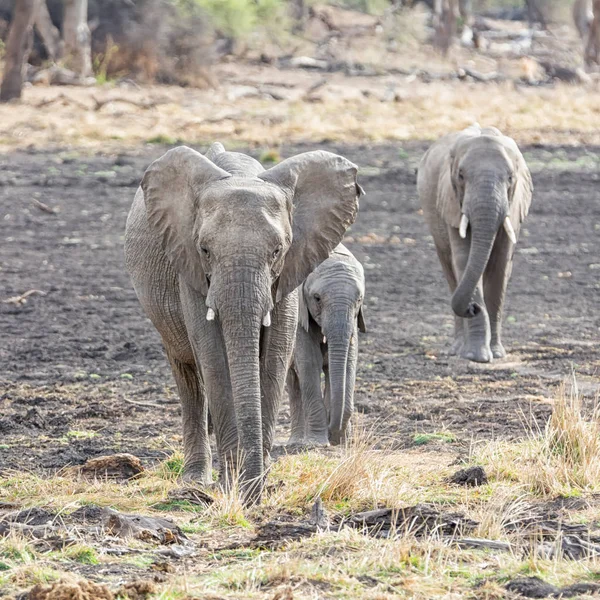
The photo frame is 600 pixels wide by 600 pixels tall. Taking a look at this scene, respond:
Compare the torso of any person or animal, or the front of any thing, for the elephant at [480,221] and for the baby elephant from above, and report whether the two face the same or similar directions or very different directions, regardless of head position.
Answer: same or similar directions

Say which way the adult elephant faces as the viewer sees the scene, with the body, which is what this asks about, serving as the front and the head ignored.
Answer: toward the camera

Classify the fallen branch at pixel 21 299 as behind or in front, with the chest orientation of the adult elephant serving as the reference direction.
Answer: behind

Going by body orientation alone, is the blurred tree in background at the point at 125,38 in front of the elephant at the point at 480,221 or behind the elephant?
behind

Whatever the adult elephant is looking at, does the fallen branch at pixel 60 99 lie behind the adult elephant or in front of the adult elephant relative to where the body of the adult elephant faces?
behind

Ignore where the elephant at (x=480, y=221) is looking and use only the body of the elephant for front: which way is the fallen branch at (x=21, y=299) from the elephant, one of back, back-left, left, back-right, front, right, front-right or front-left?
right

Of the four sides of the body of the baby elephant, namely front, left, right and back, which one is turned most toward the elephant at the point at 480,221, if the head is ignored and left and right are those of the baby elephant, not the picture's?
back

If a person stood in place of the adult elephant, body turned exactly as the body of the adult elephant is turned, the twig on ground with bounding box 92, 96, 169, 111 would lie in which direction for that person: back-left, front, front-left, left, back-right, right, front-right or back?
back

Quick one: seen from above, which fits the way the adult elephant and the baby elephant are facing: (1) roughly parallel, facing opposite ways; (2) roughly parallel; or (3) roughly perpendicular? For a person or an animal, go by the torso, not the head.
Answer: roughly parallel

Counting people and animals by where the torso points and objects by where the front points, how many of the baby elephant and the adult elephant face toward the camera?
2

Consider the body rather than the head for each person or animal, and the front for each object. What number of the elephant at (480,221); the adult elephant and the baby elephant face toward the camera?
3

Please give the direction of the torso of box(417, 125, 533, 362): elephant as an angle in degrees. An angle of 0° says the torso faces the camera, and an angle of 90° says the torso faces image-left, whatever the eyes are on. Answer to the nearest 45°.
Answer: approximately 0°

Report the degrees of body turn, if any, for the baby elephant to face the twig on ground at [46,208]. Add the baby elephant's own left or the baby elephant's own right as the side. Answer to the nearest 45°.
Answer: approximately 180°

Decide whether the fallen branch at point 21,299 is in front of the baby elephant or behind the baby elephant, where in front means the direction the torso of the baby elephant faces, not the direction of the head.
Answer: behind

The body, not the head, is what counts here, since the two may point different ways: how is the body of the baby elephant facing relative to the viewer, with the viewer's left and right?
facing the viewer

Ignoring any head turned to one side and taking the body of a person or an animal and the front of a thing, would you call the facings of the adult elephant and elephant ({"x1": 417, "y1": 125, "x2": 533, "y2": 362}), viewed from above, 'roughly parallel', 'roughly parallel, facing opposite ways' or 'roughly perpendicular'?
roughly parallel
